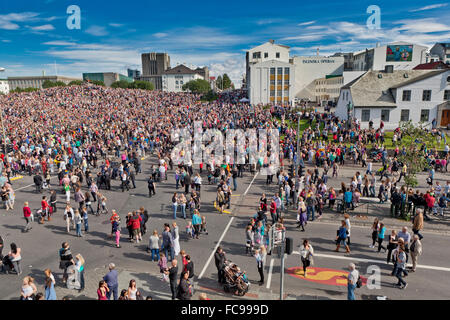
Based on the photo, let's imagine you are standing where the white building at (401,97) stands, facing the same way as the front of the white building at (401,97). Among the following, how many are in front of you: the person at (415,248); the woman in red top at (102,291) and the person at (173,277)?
3

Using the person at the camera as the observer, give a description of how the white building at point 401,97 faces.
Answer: facing the viewer

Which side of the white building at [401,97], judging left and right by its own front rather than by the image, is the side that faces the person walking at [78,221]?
front

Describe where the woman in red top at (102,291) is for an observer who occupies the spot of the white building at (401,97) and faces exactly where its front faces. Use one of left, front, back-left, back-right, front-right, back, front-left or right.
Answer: front

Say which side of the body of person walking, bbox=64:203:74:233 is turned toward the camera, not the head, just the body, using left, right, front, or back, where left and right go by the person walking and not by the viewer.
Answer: front

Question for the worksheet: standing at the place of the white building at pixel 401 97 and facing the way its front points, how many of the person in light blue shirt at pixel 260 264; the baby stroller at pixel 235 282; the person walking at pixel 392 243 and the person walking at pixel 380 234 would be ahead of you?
4
